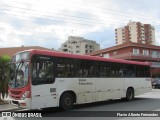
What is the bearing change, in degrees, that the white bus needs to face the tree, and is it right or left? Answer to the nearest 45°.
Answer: approximately 90° to its right
